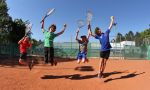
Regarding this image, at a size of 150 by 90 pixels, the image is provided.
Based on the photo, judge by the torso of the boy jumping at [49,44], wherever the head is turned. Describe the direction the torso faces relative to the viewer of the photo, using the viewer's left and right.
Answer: facing the viewer and to the right of the viewer

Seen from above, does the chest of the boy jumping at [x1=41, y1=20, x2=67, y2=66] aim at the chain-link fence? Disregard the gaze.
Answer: no

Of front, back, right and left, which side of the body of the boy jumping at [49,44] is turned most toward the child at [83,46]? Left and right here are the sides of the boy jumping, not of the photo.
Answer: left

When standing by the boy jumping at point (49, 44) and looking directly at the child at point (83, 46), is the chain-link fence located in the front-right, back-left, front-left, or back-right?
front-left

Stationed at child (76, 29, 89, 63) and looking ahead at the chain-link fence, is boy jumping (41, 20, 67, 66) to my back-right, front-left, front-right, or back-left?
back-left

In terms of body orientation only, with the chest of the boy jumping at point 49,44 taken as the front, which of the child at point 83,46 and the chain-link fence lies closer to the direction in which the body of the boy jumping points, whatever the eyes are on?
the child
